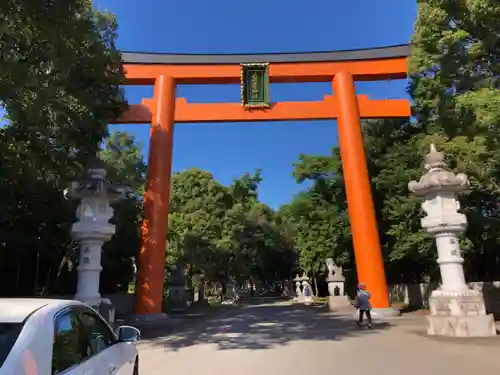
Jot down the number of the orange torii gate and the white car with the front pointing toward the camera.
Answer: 1

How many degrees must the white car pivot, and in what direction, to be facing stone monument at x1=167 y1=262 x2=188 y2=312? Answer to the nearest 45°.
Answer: approximately 45° to its left

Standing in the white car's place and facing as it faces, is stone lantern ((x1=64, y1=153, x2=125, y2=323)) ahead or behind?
ahead

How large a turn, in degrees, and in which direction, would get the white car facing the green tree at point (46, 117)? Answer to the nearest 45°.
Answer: approximately 45° to its left

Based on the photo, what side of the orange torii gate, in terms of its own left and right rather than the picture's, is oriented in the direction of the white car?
front

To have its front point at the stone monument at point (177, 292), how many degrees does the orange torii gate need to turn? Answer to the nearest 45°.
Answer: approximately 135° to its right

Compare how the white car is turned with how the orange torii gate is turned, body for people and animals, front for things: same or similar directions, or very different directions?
very different directions

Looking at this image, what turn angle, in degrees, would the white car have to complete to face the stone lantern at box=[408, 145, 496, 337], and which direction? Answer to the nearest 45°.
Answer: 0° — it already faces it

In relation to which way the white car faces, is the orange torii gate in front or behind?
in front

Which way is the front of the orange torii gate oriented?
toward the camera

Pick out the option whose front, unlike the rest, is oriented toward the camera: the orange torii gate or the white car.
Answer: the orange torii gate

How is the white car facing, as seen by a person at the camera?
facing away from the viewer and to the right of the viewer
